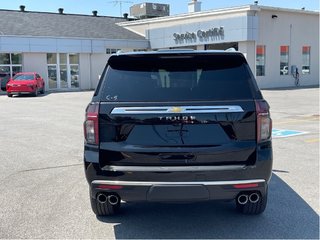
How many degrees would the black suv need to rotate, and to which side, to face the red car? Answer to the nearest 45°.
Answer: approximately 45° to its left

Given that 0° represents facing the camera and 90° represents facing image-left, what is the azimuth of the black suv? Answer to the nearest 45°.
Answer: approximately 180°

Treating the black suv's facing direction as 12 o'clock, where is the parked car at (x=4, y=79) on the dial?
The parked car is roughly at 11 o'clock from the black suv.
